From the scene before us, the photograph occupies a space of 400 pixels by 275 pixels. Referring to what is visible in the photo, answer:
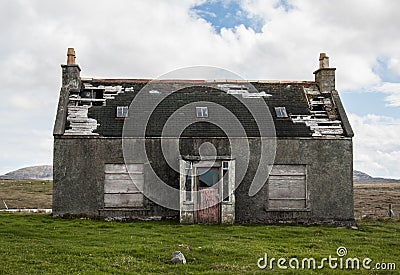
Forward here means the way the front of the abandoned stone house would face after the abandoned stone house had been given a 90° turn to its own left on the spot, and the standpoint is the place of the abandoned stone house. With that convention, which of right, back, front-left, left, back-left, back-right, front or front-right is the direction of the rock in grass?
right

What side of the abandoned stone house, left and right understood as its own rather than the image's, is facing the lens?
front
